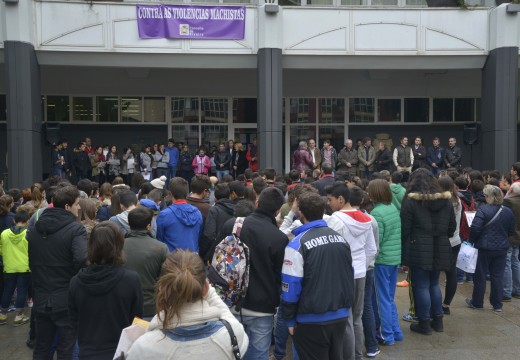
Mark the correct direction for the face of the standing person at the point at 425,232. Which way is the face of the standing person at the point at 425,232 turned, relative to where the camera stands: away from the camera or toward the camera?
away from the camera

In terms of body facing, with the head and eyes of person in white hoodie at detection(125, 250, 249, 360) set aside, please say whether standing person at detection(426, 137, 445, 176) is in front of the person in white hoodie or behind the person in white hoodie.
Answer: in front

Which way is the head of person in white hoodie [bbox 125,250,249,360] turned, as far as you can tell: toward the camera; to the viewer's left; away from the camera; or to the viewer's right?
away from the camera

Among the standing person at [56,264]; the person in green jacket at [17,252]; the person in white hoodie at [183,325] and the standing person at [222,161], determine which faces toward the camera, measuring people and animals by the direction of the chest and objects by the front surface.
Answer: the standing person at [222,161]

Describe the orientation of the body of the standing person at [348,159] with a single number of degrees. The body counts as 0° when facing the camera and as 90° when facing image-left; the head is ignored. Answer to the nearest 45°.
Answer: approximately 0°

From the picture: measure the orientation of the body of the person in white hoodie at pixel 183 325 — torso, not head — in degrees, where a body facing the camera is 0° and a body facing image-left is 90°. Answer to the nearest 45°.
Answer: approximately 180°

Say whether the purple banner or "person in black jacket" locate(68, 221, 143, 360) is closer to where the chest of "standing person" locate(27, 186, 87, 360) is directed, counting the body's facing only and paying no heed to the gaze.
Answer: the purple banner

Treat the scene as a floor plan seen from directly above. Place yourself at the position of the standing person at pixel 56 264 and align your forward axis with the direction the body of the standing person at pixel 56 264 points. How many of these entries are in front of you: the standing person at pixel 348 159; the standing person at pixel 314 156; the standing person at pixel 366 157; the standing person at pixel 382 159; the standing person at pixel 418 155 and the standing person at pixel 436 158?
6

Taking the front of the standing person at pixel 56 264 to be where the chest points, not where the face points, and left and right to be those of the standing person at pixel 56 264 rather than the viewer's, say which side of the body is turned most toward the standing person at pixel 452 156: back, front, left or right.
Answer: front

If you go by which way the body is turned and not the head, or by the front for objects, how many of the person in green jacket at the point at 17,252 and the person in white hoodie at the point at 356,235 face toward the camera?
0

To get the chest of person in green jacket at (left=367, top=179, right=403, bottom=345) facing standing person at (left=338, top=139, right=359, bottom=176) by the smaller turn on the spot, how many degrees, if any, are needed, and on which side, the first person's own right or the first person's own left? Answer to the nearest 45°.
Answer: approximately 45° to the first person's own right

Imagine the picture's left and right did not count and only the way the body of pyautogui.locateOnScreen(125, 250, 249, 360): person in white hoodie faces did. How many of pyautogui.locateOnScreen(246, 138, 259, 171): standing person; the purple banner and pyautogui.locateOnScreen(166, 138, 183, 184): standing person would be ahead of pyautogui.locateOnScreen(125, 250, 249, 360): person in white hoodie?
3
